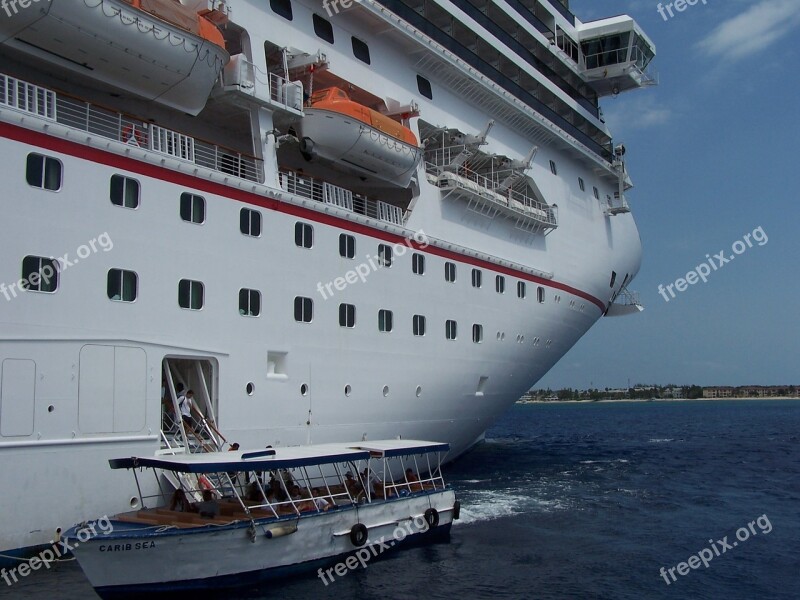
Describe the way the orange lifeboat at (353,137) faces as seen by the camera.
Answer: facing away from the viewer and to the right of the viewer

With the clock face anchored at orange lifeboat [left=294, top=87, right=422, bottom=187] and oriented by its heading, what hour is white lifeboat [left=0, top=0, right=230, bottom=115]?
The white lifeboat is roughly at 6 o'clock from the orange lifeboat.

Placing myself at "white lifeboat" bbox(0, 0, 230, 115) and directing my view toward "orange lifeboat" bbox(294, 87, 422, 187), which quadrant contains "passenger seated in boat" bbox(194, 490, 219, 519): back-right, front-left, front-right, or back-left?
front-right

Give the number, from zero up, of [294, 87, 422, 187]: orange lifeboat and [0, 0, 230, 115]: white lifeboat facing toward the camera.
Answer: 0

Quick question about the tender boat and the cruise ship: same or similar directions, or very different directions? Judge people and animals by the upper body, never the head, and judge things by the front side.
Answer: very different directions

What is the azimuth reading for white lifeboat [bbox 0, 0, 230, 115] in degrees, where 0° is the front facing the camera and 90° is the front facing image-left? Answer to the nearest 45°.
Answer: approximately 225°

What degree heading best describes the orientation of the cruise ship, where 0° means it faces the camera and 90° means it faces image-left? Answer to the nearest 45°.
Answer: approximately 225°

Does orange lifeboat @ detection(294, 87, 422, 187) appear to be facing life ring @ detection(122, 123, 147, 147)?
no

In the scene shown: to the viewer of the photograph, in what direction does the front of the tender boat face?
facing the viewer and to the left of the viewer

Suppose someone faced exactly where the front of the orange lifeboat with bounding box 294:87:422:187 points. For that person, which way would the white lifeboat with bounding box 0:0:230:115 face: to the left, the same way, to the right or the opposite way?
the same way
